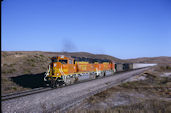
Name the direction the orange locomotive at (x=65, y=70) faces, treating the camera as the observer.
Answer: facing the viewer and to the left of the viewer
